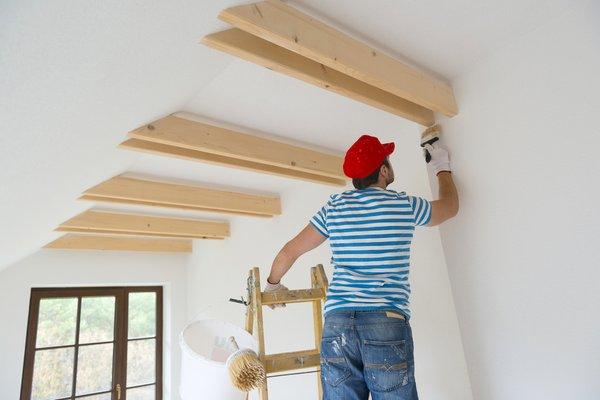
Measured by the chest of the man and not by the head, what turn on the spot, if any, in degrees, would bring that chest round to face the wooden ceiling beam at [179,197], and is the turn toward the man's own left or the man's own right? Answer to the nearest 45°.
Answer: approximately 45° to the man's own left

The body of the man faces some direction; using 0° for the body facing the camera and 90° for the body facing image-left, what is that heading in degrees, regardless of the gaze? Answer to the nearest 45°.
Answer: approximately 180°

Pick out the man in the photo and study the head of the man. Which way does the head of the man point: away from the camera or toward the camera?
away from the camera

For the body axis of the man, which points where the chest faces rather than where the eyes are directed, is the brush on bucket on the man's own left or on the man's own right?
on the man's own left

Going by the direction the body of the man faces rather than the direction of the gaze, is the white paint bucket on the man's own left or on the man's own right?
on the man's own left
